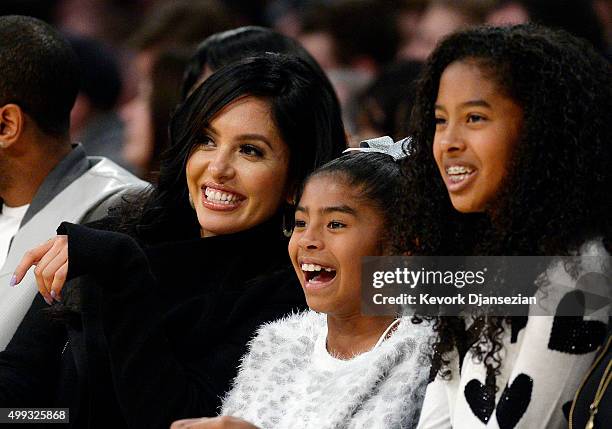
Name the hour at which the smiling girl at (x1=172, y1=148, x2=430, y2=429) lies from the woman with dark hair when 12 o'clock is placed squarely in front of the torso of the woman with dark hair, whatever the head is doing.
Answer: The smiling girl is roughly at 9 o'clock from the woman with dark hair.

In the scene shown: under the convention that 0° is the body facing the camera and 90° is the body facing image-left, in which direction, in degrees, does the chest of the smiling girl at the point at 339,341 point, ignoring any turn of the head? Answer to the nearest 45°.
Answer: approximately 45°

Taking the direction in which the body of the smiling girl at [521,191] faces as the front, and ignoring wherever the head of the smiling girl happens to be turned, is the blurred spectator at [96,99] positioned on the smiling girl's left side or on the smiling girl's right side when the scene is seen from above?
on the smiling girl's right side

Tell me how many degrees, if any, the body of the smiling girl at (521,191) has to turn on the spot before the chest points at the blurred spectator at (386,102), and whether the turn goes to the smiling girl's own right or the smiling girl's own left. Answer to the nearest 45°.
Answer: approximately 135° to the smiling girl's own right

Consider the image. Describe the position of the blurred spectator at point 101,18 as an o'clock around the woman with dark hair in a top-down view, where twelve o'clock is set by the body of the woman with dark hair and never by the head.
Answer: The blurred spectator is roughly at 4 o'clock from the woman with dark hair.

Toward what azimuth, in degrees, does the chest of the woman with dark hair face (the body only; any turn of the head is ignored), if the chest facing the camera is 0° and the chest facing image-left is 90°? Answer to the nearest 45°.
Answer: approximately 45°

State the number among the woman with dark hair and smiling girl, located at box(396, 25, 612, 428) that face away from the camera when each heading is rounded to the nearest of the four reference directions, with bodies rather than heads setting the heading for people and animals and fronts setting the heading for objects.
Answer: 0

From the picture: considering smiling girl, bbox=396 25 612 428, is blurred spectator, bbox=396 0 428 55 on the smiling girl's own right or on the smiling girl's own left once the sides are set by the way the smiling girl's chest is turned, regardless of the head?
on the smiling girl's own right

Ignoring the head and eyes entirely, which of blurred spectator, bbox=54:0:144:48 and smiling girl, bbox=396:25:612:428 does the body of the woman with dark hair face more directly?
the smiling girl

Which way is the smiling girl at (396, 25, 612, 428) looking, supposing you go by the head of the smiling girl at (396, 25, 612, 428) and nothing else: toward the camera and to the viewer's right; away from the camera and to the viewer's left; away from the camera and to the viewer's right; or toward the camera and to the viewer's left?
toward the camera and to the viewer's left
